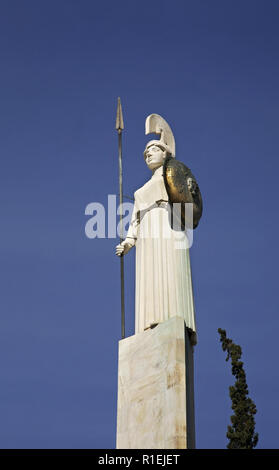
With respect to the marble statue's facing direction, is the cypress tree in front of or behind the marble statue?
behind

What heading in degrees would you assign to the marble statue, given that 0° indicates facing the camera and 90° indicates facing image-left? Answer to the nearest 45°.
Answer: approximately 45°
